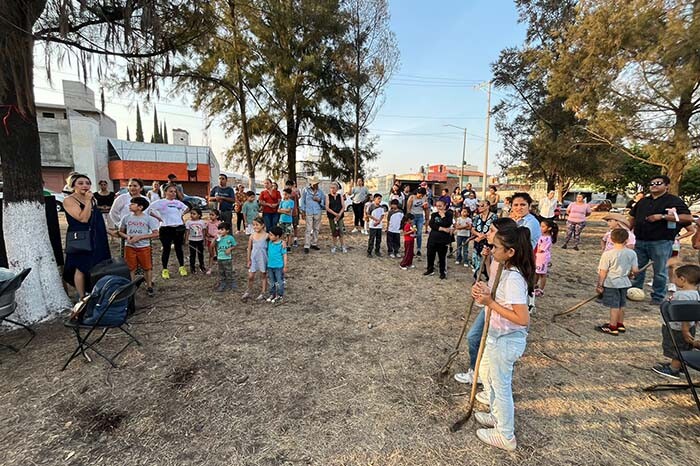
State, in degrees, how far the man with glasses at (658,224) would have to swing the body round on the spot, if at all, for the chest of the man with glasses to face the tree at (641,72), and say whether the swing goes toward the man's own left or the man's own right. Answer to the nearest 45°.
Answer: approximately 135° to the man's own right

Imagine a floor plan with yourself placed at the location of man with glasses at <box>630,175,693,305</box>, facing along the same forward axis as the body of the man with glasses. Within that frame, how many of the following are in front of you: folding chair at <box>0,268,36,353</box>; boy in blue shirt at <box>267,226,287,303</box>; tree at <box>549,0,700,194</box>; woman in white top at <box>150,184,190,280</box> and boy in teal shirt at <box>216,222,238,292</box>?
4

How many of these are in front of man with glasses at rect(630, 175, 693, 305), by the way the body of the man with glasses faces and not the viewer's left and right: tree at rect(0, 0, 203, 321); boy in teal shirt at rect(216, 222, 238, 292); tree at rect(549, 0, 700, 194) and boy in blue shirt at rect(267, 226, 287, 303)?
3

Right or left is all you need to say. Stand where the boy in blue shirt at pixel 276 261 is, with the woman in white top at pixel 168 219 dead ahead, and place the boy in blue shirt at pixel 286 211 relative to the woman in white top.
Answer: right

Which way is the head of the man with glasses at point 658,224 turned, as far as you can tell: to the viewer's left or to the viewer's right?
to the viewer's left

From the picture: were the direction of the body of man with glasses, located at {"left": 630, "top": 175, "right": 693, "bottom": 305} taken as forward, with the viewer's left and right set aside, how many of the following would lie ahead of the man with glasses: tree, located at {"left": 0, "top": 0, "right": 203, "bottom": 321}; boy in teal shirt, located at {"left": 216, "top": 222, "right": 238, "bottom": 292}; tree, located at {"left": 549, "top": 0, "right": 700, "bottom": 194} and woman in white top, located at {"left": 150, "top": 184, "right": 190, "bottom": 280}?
3

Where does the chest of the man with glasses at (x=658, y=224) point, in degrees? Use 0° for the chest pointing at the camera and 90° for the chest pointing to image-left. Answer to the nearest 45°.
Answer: approximately 45°
